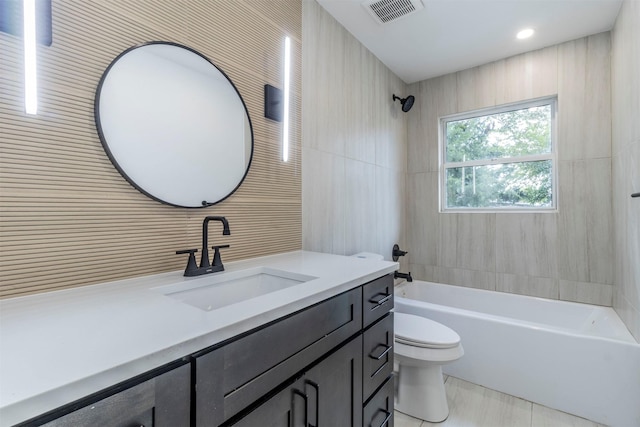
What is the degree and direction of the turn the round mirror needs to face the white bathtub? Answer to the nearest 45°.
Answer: approximately 45° to its left

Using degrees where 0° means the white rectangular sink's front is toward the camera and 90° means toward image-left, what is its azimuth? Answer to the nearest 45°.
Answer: approximately 315°

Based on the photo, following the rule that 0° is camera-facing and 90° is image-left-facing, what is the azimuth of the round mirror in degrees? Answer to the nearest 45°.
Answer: approximately 315°

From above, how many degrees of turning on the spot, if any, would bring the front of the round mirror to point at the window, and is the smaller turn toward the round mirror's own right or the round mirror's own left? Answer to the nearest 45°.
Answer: approximately 45° to the round mirror's own left

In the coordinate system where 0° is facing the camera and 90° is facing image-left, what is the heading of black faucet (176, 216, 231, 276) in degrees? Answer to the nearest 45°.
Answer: approximately 315°

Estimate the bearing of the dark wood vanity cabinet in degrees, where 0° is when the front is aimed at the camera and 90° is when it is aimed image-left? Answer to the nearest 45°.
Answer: approximately 315°
